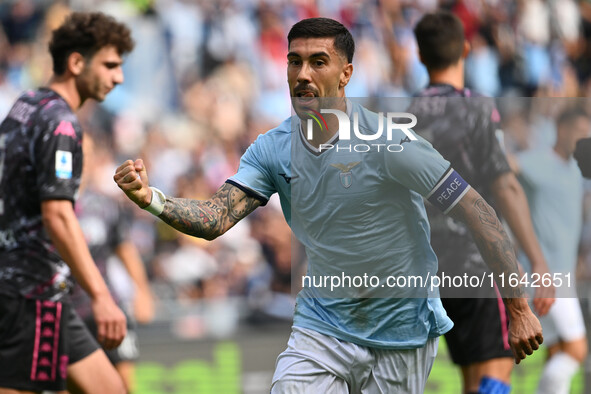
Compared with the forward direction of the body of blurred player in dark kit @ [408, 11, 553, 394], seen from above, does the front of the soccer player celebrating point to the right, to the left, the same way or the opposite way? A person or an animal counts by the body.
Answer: the opposite way

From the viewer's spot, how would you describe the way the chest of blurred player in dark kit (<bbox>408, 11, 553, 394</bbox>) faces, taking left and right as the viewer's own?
facing away from the viewer and to the right of the viewer

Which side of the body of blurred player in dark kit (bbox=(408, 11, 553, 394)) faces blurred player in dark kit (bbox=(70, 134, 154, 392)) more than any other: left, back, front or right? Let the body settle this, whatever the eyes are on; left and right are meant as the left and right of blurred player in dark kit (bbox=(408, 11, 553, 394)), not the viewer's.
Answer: left

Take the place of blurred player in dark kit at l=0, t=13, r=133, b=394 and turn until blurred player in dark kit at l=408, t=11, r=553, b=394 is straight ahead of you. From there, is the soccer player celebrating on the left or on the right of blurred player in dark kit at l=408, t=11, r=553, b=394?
right

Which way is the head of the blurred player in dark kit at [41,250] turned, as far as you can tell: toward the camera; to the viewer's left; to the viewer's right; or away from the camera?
to the viewer's right
